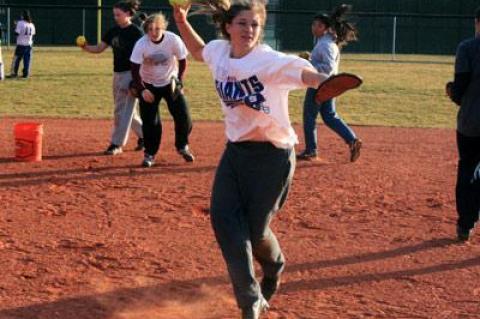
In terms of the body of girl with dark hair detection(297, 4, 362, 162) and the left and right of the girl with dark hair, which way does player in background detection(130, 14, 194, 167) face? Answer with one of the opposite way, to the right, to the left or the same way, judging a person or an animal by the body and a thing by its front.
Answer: to the left

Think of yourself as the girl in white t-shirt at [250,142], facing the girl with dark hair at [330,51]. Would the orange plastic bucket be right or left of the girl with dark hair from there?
left

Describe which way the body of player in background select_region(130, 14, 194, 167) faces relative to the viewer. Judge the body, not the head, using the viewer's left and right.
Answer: facing the viewer

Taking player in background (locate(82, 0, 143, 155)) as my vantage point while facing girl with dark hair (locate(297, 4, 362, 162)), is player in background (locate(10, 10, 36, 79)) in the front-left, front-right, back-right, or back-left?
back-left

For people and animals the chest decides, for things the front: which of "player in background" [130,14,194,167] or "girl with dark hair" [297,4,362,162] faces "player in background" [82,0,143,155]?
the girl with dark hair

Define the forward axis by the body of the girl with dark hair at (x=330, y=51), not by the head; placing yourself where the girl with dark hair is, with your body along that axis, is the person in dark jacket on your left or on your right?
on your left

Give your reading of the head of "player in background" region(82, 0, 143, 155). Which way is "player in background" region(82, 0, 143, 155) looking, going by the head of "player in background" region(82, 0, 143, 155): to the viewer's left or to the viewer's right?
to the viewer's left

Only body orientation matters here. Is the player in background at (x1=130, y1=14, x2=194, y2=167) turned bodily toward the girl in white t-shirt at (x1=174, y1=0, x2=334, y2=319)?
yes

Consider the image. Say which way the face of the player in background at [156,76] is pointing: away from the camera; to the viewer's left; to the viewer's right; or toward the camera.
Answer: toward the camera

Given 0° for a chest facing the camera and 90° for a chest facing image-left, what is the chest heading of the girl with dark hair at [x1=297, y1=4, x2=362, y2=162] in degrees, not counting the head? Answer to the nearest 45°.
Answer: approximately 90°

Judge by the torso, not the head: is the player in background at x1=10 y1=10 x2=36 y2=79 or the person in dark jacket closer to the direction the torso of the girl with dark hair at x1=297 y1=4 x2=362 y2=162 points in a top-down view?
the player in background

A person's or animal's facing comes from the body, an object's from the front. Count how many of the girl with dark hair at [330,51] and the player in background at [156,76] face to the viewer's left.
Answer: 1

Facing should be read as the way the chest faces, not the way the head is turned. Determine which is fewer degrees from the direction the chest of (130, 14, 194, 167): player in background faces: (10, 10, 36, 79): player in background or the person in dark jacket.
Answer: the person in dark jacket

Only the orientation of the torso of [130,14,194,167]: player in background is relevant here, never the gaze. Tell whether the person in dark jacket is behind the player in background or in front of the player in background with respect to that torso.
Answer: in front

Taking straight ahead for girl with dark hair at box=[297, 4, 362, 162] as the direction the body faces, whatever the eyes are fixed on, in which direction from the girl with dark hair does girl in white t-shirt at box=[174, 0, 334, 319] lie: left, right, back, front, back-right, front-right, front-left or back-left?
left

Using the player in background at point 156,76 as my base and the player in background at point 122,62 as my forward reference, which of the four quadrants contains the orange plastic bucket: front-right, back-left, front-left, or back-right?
front-left
